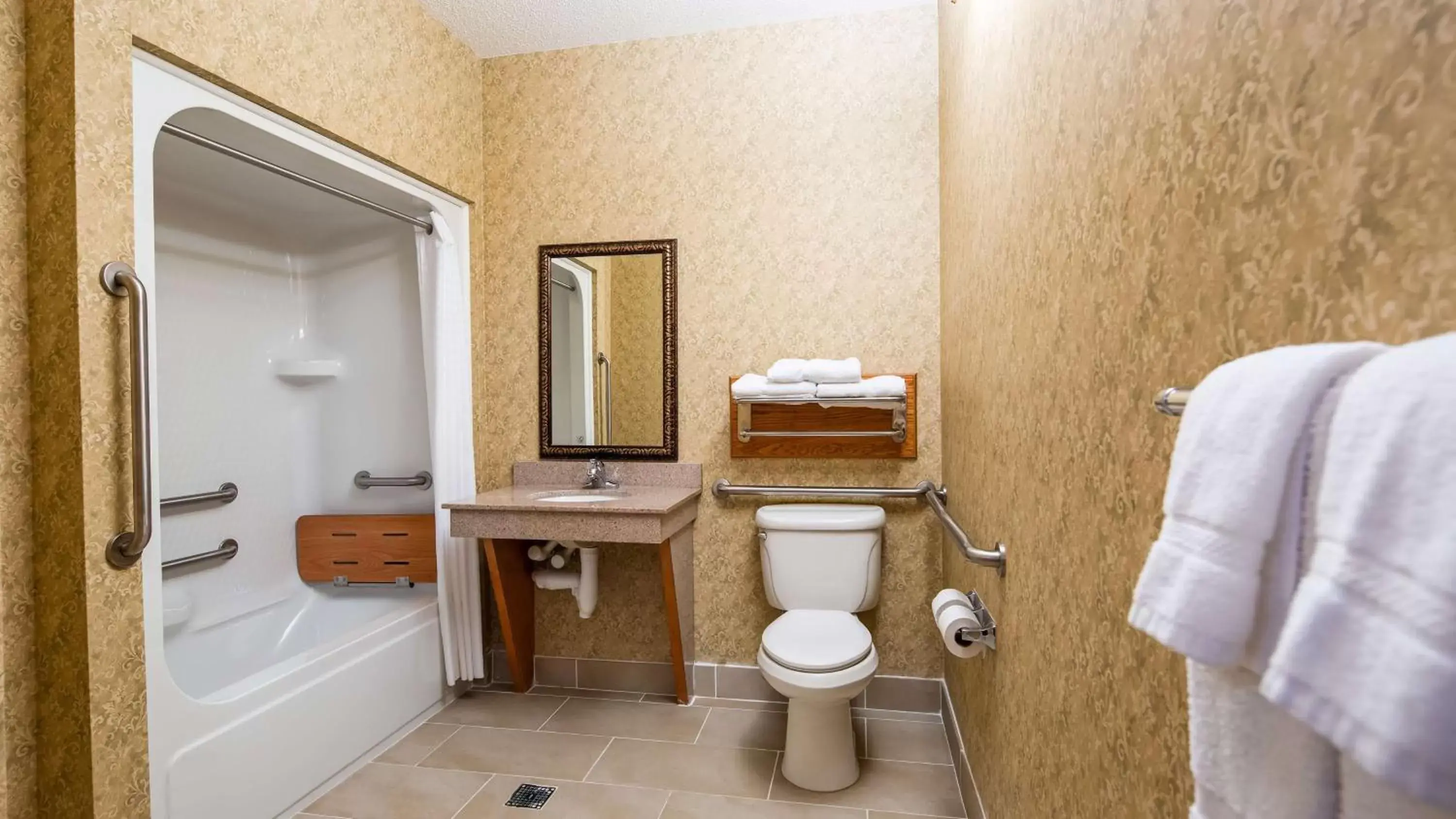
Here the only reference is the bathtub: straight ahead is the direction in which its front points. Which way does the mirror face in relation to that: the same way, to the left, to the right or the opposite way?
to the right

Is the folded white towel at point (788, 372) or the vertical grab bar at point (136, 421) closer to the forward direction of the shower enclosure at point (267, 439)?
the folded white towel

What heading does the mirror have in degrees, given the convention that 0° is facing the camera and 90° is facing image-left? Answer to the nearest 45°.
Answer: approximately 0°

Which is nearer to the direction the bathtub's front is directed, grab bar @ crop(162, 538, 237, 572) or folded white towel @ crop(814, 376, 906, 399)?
the folded white towel

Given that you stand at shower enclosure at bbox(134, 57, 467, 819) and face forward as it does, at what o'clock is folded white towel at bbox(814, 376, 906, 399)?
The folded white towel is roughly at 12 o'clock from the shower enclosure.

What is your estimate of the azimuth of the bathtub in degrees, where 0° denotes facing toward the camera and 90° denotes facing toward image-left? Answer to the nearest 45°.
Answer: approximately 315°

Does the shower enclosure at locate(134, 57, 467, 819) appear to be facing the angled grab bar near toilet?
yes

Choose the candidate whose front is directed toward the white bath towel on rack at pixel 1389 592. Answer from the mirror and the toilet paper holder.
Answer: the mirror

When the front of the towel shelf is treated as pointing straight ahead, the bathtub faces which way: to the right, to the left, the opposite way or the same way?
to the left

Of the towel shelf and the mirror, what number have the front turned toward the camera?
2

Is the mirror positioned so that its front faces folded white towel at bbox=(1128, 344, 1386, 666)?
yes

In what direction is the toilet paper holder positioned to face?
to the viewer's left
